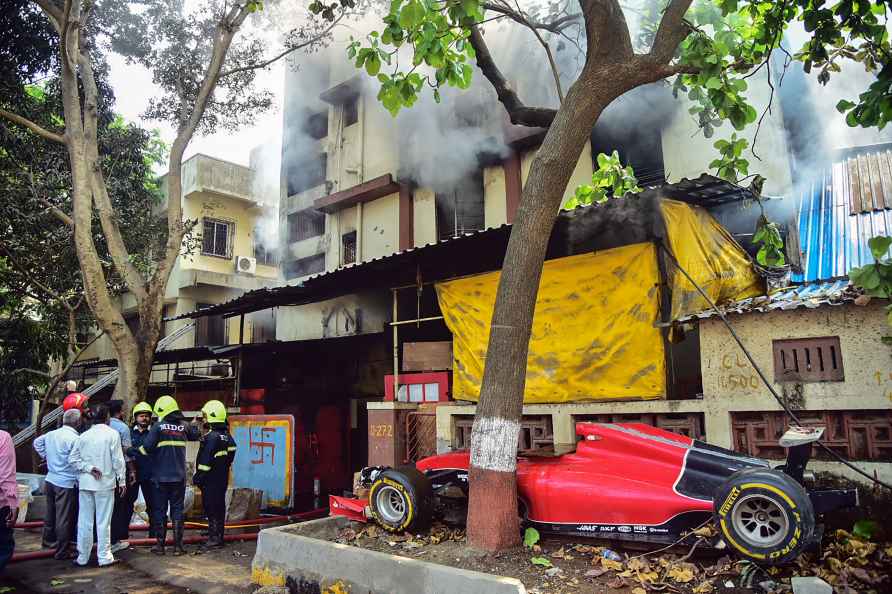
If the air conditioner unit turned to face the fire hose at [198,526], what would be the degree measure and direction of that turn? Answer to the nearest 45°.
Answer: approximately 45° to its right

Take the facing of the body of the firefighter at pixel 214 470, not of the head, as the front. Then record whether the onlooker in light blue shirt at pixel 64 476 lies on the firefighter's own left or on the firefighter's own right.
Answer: on the firefighter's own left

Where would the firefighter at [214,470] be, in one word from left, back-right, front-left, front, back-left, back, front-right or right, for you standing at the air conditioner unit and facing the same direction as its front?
front-right

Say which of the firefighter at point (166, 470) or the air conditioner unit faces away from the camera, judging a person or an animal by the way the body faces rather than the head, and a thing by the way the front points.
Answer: the firefighter

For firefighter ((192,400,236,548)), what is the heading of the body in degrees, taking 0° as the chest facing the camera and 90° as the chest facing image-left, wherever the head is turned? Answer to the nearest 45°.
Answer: approximately 135°

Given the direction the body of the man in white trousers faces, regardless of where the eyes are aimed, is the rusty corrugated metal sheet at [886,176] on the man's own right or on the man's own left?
on the man's own right

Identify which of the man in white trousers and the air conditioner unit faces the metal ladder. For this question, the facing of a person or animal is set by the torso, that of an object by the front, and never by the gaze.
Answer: the man in white trousers

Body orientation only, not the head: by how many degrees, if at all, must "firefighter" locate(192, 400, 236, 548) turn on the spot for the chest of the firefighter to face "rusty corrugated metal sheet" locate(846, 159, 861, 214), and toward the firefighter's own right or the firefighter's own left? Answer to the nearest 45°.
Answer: approximately 135° to the firefighter's own right

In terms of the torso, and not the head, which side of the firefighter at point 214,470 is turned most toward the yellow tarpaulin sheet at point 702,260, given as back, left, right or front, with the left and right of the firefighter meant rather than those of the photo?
back

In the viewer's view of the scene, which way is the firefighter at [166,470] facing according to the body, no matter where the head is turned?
away from the camera

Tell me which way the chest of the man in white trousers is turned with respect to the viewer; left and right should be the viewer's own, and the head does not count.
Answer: facing away from the viewer

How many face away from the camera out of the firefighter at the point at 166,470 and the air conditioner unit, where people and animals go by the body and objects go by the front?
1

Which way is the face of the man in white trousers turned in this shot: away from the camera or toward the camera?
away from the camera

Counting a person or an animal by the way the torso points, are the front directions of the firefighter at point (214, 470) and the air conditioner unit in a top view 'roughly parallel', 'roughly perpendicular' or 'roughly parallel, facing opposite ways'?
roughly parallel, facing opposite ways
